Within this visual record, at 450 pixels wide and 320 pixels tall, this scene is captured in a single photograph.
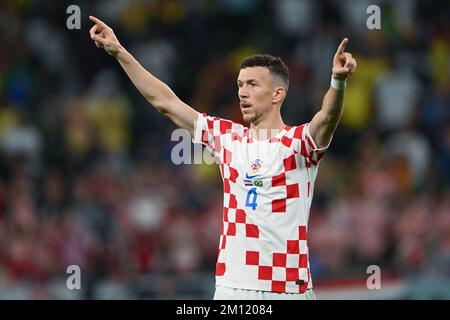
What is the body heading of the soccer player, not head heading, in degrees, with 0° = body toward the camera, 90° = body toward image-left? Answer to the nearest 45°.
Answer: approximately 45°

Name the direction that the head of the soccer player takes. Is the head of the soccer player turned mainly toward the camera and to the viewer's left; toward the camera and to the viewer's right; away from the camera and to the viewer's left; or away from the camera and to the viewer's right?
toward the camera and to the viewer's left
